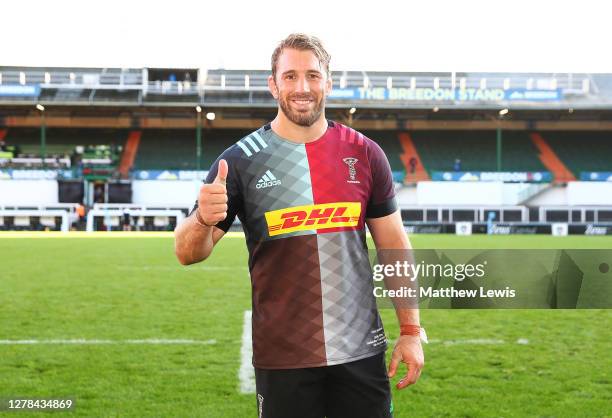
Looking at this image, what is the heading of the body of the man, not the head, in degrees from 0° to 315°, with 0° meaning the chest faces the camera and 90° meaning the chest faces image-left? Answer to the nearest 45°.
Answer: approximately 0°
